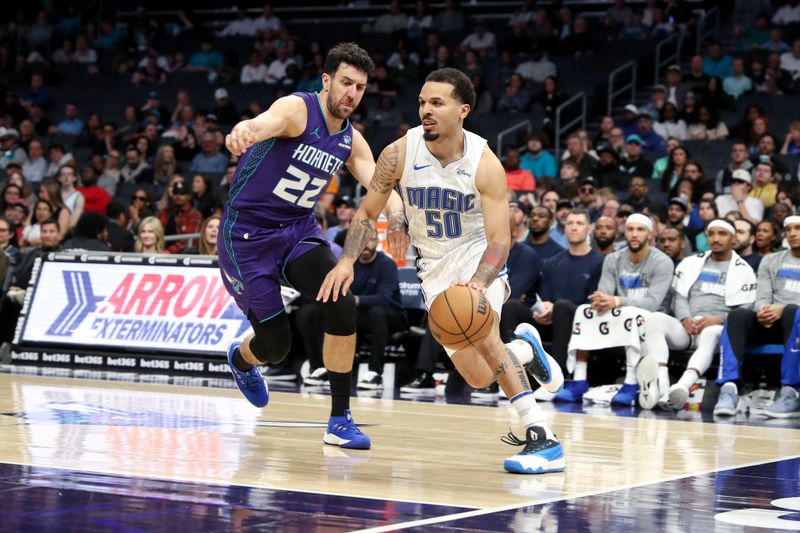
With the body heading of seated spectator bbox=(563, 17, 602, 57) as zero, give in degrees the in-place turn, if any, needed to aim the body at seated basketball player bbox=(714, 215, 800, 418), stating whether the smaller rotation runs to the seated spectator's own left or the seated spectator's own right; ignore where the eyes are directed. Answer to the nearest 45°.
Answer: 0° — they already face them

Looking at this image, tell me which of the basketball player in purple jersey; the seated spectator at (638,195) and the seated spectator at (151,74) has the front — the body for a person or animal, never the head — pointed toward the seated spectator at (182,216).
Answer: the seated spectator at (151,74)

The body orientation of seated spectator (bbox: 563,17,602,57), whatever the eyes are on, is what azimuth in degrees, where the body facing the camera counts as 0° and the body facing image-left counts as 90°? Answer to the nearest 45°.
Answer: approximately 0°

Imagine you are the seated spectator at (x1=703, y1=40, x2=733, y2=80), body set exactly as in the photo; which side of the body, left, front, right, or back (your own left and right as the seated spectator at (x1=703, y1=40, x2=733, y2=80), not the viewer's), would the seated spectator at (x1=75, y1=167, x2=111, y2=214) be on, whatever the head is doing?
right

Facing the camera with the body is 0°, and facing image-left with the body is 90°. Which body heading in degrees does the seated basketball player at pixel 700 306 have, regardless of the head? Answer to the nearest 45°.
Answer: approximately 45°

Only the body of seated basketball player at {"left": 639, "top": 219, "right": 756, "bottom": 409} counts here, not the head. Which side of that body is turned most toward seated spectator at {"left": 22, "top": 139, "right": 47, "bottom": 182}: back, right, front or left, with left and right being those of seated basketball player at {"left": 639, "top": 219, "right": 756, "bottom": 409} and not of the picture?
right

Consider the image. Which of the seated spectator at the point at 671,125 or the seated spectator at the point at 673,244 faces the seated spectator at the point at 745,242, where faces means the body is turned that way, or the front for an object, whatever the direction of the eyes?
the seated spectator at the point at 671,125
